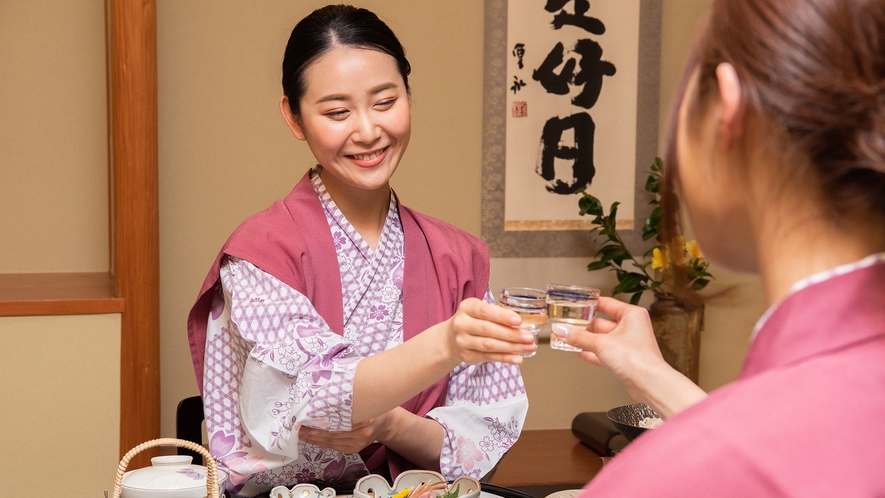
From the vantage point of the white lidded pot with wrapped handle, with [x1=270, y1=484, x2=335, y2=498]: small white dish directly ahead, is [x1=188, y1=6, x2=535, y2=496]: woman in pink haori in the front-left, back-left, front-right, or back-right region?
front-left

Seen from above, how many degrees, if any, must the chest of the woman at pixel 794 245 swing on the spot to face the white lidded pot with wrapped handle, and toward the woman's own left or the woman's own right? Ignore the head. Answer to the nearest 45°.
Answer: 0° — they already face it

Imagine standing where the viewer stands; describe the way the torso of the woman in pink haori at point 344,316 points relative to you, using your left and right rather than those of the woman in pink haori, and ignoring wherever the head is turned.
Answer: facing the viewer and to the right of the viewer

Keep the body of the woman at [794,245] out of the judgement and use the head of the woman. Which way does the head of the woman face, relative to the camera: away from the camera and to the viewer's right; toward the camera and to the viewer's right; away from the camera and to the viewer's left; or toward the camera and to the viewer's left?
away from the camera and to the viewer's left

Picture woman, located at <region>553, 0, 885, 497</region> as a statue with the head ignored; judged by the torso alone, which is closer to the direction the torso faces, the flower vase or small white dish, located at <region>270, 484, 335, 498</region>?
the small white dish

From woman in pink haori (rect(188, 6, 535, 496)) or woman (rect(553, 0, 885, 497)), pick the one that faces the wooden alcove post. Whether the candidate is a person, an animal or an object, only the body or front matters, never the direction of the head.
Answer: the woman

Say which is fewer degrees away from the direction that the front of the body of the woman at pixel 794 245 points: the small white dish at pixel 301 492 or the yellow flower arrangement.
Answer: the small white dish

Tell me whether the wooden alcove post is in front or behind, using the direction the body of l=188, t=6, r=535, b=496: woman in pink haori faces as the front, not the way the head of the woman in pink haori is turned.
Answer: behind

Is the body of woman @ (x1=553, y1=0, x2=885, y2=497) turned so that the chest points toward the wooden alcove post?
yes

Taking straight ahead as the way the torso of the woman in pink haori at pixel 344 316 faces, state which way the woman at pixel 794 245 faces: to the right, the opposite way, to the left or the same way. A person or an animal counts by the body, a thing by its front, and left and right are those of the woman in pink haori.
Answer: the opposite way

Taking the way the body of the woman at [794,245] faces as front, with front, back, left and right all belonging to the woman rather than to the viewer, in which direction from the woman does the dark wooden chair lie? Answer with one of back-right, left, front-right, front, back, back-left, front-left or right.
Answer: front

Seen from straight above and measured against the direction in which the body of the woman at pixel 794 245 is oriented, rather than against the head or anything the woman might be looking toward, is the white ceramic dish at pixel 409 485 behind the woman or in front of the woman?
in front

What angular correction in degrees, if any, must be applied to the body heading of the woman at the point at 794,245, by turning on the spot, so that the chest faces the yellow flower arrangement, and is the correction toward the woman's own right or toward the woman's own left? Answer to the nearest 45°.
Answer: approximately 45° to the woman's own right

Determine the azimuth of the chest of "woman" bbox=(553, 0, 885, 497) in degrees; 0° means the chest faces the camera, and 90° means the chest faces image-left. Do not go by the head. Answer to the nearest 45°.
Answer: approximately 135°

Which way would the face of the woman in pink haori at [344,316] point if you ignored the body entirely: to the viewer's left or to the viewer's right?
to the viewer's right
